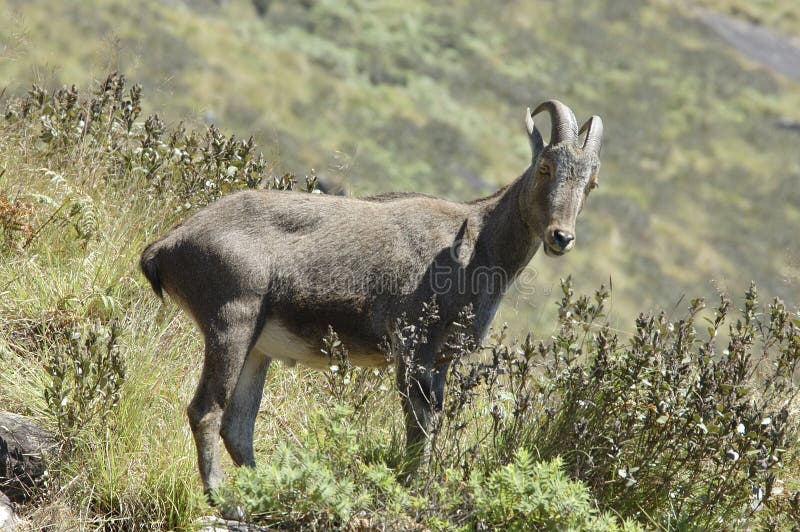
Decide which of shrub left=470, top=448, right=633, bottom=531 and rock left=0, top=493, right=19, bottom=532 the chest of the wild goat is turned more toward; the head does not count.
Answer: the shrub

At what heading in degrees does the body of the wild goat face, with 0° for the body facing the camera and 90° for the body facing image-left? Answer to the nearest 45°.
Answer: approximately 270°

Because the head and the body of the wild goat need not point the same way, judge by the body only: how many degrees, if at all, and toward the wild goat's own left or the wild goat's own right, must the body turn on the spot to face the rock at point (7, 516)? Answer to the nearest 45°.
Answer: approximately 135° to the wild goat's own right

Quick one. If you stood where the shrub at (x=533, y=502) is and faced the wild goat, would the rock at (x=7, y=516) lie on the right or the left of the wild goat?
left

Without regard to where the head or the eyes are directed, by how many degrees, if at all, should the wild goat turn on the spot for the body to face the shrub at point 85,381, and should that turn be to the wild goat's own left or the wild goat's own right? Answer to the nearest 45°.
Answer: approximately 135° to the wild goat's own right

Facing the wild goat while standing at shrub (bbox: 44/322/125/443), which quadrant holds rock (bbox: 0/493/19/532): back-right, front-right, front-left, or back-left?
back-right

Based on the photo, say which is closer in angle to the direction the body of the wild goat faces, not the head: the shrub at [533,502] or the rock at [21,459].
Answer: the shrub

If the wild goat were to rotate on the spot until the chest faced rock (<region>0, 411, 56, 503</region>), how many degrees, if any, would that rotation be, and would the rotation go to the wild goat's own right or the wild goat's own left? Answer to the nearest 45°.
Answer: approximately 135° to the wild goat's own right
